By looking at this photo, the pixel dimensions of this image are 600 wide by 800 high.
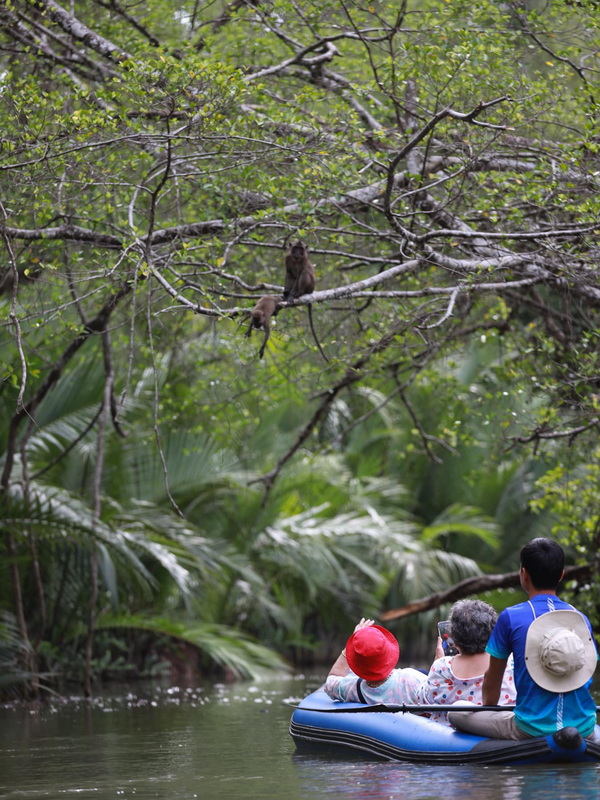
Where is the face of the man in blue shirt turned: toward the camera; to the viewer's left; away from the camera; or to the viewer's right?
away from the camera

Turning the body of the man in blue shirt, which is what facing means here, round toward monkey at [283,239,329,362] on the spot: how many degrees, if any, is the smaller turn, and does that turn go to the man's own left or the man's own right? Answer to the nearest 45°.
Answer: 0° — they already face it

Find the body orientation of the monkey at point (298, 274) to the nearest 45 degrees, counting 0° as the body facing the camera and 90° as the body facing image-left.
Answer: approximately 45°

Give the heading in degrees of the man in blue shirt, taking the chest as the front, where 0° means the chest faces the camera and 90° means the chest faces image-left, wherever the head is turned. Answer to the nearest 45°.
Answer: approximately 135°
